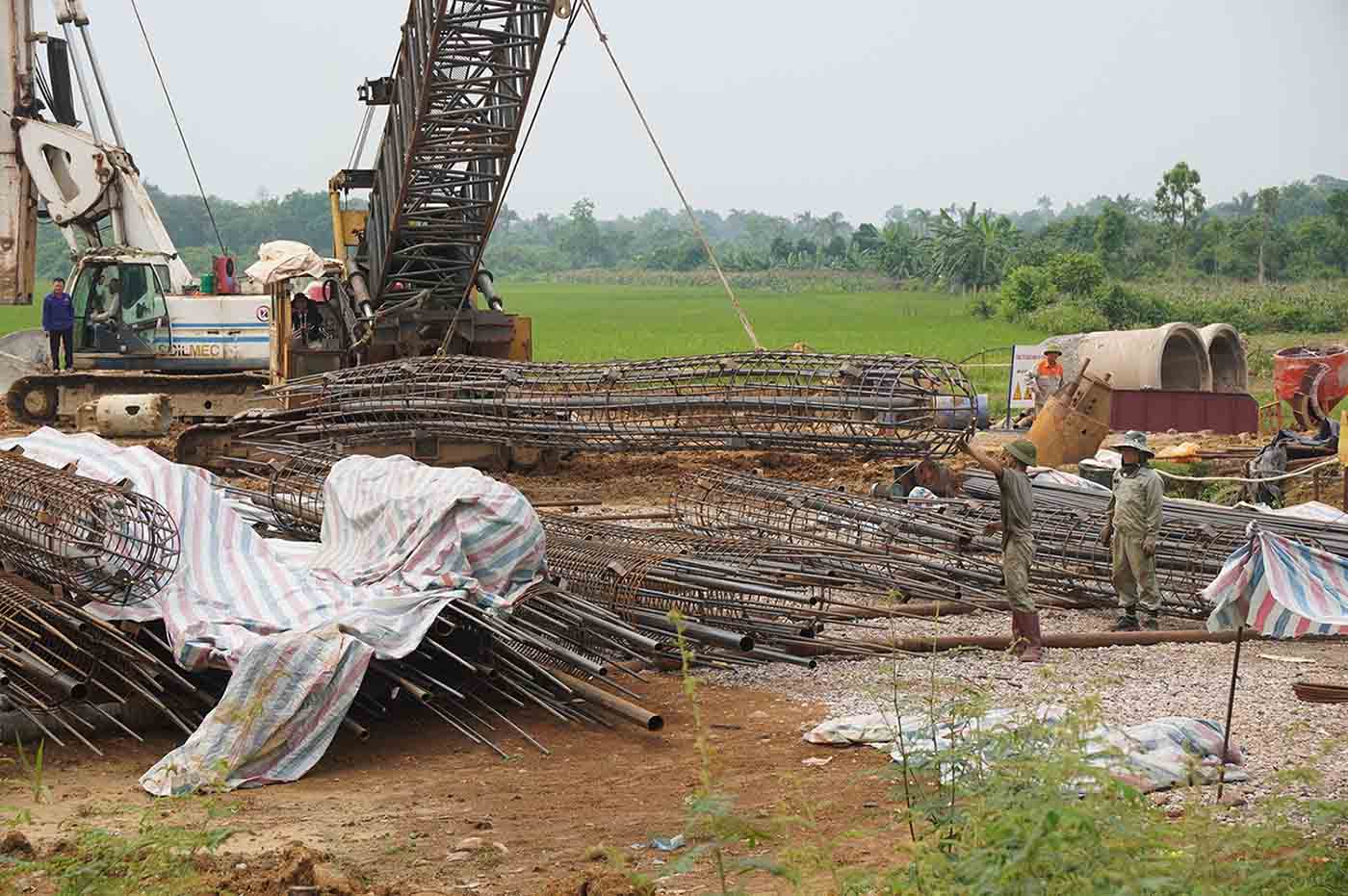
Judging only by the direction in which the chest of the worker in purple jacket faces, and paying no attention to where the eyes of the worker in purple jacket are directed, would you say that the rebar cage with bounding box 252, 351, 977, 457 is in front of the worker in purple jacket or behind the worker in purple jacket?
in front

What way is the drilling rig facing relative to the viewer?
to the viewer's left

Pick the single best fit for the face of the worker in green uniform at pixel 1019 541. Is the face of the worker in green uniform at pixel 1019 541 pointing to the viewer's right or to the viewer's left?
to the viewer's left

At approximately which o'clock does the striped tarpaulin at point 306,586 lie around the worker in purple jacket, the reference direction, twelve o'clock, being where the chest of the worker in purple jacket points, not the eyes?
The striped tarpaulin is roughly at 12 o'clock from the worker in purple jacket.

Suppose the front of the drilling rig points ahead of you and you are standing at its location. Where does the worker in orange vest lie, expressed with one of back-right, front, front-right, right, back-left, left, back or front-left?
back

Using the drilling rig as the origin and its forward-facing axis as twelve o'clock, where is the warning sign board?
The warning sign board is roughly at 6 o'clock from the drilling rig.

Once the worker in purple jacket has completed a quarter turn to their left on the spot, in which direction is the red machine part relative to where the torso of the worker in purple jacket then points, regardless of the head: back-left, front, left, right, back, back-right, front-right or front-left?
front-right

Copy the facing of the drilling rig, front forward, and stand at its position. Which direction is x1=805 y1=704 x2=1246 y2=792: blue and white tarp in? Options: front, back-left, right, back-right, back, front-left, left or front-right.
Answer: left

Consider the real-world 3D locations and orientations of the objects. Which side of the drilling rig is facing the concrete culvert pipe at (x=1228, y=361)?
left

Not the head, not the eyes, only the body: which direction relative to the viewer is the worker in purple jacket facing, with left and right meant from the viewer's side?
facing the viewer

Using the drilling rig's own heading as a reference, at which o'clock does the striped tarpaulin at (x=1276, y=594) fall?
The striped tarpaulin is roughly at 8 o'clock from the drilling rig.

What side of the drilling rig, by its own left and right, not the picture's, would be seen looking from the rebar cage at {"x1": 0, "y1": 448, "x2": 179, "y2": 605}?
left

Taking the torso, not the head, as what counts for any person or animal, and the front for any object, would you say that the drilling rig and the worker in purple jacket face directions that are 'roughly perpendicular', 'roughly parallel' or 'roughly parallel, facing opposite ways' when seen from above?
roughly perpendicular
